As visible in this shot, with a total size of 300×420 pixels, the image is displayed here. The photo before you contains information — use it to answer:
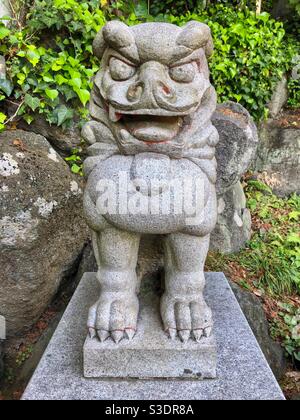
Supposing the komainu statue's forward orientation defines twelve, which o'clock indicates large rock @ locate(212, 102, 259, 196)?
The large rock is roughly at 7 o'clock from the komainu statue.

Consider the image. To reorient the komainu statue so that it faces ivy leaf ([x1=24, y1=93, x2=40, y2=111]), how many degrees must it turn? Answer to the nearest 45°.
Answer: approximately 135° to its right

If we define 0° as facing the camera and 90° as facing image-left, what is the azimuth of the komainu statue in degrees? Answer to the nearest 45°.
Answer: approximately 0°

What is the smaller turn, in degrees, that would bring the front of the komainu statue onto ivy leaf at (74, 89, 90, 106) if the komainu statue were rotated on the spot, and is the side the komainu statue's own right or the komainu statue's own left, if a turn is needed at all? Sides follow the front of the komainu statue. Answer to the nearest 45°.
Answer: approximately 180°

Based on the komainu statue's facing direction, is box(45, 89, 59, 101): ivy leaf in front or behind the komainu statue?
behind

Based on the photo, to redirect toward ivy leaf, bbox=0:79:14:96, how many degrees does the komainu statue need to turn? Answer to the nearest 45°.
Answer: approximately 135° to its right

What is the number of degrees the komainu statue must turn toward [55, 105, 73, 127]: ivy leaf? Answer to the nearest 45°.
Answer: approximately 135° to its right

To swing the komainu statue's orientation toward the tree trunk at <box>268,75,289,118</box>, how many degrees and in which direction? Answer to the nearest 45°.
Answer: approximately 135° to its left
